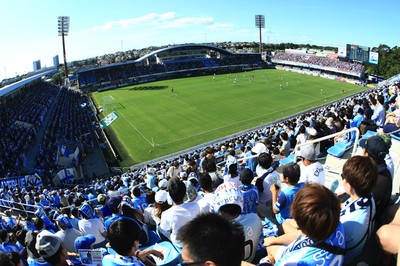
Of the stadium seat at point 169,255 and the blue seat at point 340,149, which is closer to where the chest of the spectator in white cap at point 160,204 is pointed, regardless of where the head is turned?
the blue seat

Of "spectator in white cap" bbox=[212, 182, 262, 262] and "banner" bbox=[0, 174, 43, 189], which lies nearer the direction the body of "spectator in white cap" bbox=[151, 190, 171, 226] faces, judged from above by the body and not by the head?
the banner

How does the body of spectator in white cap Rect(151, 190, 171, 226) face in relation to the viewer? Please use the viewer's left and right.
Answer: facing away from the viewer

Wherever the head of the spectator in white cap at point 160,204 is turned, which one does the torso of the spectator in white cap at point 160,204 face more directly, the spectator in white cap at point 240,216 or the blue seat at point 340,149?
the blue seat

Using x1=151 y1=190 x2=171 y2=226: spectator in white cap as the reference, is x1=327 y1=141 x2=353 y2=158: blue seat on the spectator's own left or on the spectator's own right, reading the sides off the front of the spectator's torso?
on the spectator's own right

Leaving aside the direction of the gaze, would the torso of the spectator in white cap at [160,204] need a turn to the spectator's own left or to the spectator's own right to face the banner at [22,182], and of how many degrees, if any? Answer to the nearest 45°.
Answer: approximately 45° to the spectator's own left

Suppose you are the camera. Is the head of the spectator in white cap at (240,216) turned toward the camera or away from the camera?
away from the camera

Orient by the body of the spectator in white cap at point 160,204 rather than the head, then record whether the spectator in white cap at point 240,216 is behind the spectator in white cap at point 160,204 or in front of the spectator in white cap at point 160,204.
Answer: behind

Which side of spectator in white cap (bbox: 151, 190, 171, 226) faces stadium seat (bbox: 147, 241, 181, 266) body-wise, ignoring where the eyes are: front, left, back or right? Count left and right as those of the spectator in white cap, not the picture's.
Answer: back
